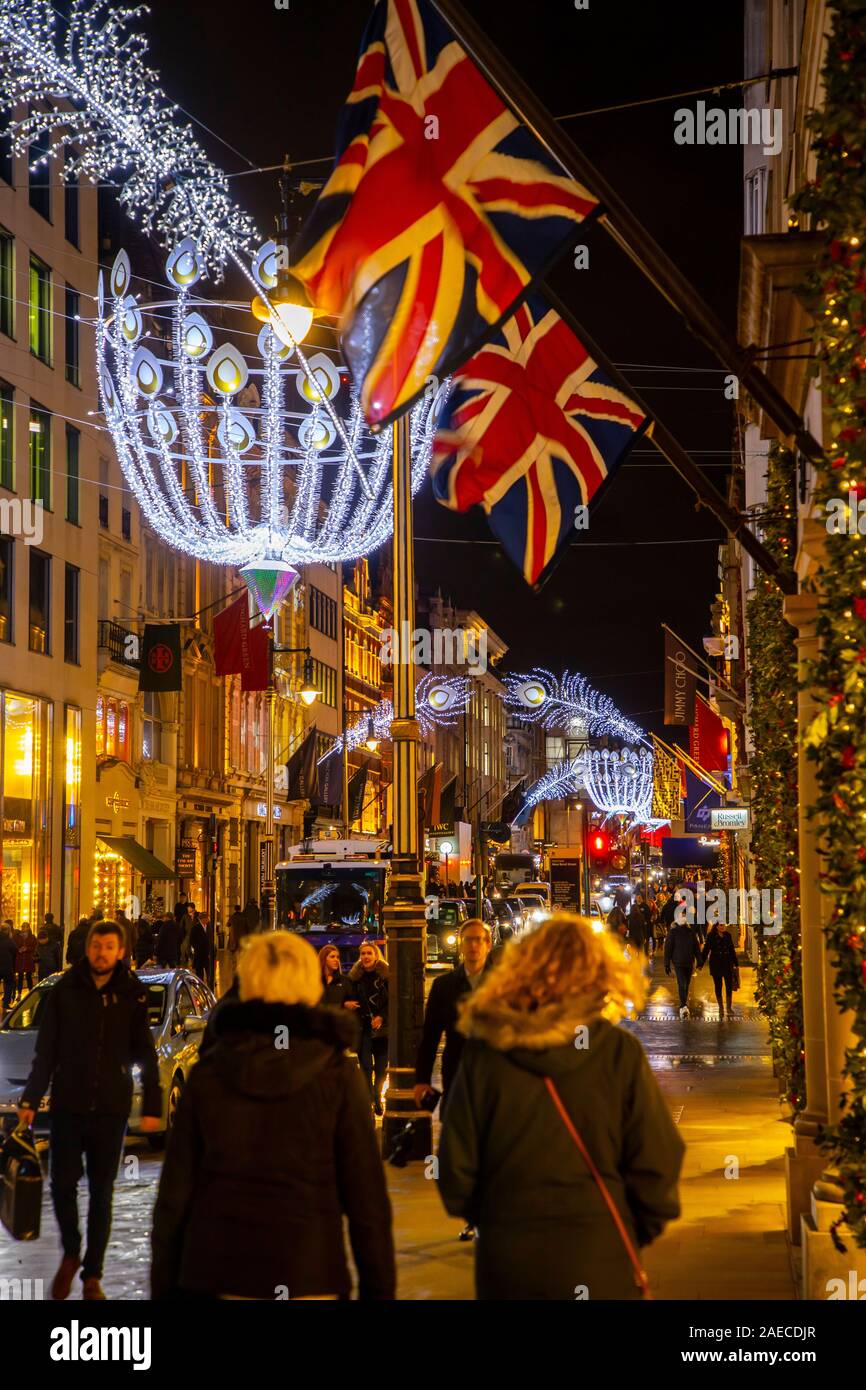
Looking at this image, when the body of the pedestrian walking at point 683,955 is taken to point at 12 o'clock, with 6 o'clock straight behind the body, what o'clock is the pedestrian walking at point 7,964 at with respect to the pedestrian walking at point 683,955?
the pedestrian walking at point 7,964 is roughly at 3 o'clock from the pedestrian walking at point 683,955.

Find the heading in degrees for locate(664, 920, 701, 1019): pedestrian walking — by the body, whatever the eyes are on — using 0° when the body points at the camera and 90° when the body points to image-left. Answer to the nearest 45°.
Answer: approximately 0°

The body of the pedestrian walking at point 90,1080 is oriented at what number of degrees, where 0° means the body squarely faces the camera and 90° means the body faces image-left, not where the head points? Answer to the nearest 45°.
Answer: approximately 0°

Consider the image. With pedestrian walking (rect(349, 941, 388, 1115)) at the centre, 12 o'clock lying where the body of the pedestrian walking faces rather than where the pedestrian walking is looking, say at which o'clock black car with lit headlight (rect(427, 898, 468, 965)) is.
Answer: The black car with lit headlight is roughly at 6 o'clock from the pedestrian walking.

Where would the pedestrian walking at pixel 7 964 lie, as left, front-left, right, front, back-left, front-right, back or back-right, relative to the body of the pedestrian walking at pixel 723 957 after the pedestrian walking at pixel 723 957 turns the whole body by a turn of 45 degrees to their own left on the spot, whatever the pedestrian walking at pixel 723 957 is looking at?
back-right

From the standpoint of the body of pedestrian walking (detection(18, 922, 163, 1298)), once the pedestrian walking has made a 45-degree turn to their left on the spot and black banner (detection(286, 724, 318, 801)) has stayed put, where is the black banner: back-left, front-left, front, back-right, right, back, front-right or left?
back-left

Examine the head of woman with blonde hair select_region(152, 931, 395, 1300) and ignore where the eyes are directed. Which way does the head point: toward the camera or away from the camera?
away from the camera

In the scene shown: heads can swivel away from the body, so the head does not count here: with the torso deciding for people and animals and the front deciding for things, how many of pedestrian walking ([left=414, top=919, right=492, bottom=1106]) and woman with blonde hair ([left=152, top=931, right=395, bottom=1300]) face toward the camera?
1

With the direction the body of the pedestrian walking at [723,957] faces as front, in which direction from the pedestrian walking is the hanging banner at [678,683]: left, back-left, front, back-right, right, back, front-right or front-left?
back

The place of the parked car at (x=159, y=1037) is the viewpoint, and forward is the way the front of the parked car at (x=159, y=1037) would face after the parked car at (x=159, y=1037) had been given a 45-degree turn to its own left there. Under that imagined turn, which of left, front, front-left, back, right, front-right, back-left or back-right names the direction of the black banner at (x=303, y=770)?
back

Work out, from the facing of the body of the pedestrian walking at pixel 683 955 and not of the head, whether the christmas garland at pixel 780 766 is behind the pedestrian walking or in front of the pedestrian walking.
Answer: in front

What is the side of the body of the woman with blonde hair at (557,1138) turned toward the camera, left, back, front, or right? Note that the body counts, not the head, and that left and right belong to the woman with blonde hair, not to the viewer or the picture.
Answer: back

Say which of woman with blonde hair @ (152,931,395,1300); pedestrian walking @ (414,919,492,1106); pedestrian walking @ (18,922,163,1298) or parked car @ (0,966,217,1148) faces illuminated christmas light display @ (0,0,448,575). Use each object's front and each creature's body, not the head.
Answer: the woman with blonde hair

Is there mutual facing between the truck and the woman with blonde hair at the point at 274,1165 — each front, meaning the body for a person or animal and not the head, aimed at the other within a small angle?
yes
